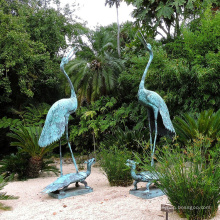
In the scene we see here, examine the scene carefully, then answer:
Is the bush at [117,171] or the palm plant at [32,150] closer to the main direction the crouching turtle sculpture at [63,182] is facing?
the bush

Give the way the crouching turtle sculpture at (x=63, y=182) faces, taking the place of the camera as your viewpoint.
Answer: facing away from the viewer and to the right of the viewer

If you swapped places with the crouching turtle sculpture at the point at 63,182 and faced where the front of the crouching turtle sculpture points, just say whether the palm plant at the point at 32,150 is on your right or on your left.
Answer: on your left

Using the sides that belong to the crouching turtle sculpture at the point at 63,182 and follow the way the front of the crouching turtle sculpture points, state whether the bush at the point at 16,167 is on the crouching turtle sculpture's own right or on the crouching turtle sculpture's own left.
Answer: on the crouching turtle sculpture's own left
